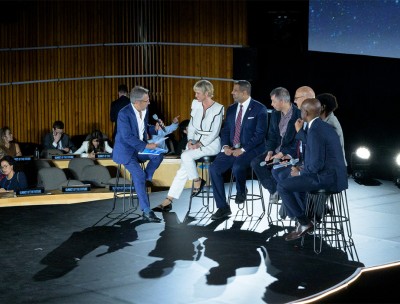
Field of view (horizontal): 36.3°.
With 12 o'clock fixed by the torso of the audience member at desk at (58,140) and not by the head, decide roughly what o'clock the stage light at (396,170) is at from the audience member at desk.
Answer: The stage light is roughly at 10 o'clock from the audience member at desk.

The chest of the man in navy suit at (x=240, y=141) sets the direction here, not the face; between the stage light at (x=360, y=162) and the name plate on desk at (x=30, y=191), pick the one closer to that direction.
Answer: the name plate on desk

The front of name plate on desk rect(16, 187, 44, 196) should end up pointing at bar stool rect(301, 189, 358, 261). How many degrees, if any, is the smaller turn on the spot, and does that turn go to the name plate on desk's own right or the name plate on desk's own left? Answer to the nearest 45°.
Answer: approximately 45° to the name plate on desk's own left

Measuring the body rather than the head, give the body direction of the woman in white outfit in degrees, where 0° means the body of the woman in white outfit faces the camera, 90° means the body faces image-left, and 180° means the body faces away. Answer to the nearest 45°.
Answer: approximately 45°

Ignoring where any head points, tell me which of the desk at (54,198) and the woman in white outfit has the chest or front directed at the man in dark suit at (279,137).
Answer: the desk

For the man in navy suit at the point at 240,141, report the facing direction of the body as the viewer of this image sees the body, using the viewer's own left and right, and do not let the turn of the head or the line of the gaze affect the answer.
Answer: facing the viewer and to the left of the viewer

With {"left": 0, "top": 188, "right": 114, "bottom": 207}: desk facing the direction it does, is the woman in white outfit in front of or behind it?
in front

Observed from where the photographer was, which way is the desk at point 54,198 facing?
facing the viewer and to the right of the viewer

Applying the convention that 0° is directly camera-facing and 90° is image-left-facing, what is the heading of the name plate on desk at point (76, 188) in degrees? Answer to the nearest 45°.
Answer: approximately 0°

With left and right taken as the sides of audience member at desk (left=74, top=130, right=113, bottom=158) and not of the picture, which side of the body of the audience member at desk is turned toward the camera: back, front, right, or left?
front

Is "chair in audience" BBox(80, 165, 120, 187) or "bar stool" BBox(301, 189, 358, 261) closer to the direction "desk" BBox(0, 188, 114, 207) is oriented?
the bar stool

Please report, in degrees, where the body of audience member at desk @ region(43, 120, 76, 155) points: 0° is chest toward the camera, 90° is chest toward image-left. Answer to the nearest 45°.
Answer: approximately 0°

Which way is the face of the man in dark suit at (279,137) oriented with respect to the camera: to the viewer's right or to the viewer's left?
to the viewer's left

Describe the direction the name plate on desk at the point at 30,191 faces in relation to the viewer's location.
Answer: facing the viewer

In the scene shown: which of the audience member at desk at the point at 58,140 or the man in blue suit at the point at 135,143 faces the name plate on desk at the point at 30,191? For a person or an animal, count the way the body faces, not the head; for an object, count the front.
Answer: the audience member at desk
